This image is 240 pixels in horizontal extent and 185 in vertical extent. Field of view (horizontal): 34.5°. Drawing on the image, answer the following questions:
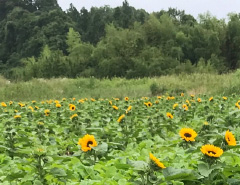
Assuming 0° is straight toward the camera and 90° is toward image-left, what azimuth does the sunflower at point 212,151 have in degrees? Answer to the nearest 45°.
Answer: approximately 0°

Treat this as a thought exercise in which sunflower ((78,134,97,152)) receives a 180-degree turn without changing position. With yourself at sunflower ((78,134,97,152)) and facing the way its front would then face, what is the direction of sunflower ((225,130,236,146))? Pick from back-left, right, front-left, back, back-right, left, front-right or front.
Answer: back-right

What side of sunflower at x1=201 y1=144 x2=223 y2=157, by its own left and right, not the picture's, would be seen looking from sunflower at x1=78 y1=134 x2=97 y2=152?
right

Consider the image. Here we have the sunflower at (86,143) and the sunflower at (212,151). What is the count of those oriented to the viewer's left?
0

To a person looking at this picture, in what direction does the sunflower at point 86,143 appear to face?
facing the viewer and to the right of the viewer
